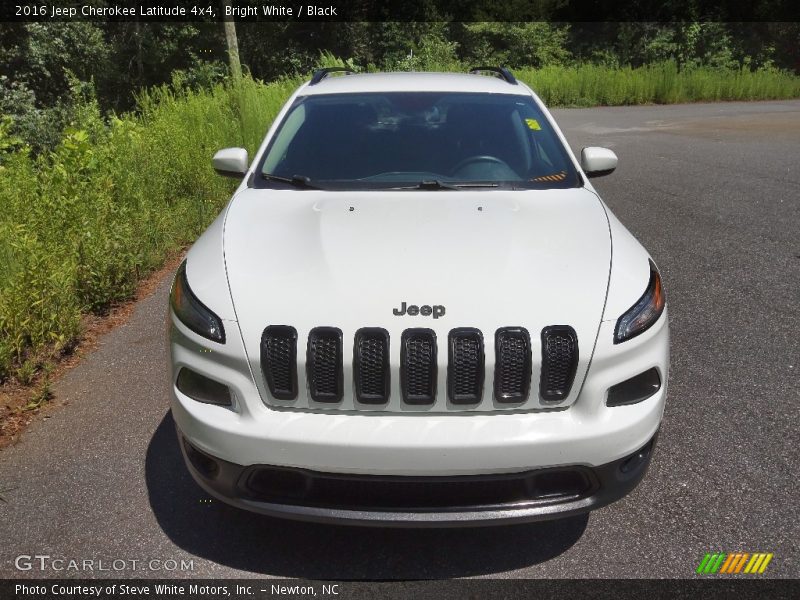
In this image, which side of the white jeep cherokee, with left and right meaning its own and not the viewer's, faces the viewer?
front
